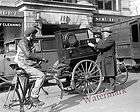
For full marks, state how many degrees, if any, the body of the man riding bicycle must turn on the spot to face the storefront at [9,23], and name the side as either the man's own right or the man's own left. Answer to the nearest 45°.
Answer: approximately 90° to the man's own left

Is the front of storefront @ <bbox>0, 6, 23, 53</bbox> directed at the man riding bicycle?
yes

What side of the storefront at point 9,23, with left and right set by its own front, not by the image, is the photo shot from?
front

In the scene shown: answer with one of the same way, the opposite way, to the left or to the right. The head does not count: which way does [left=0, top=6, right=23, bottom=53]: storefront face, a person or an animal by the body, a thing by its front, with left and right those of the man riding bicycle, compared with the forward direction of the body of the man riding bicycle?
to the right

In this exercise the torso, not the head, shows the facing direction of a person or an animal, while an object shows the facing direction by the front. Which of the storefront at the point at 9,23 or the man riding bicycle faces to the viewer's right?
the man riding bicycle

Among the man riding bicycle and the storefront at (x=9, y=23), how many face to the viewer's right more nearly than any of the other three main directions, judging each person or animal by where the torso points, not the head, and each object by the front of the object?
1

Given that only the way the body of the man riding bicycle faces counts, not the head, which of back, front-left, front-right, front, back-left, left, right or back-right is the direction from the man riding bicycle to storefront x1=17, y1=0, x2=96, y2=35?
left

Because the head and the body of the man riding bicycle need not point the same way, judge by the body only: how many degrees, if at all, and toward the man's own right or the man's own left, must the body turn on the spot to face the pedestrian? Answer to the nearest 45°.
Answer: approximately 45° to the man's own left

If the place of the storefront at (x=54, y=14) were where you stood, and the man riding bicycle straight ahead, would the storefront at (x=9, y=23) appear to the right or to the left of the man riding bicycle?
right

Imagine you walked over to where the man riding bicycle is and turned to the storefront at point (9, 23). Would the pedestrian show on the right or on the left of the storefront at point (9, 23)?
right

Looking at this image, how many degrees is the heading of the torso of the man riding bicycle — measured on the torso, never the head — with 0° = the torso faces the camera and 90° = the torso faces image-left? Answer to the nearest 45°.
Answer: approximately 270°
